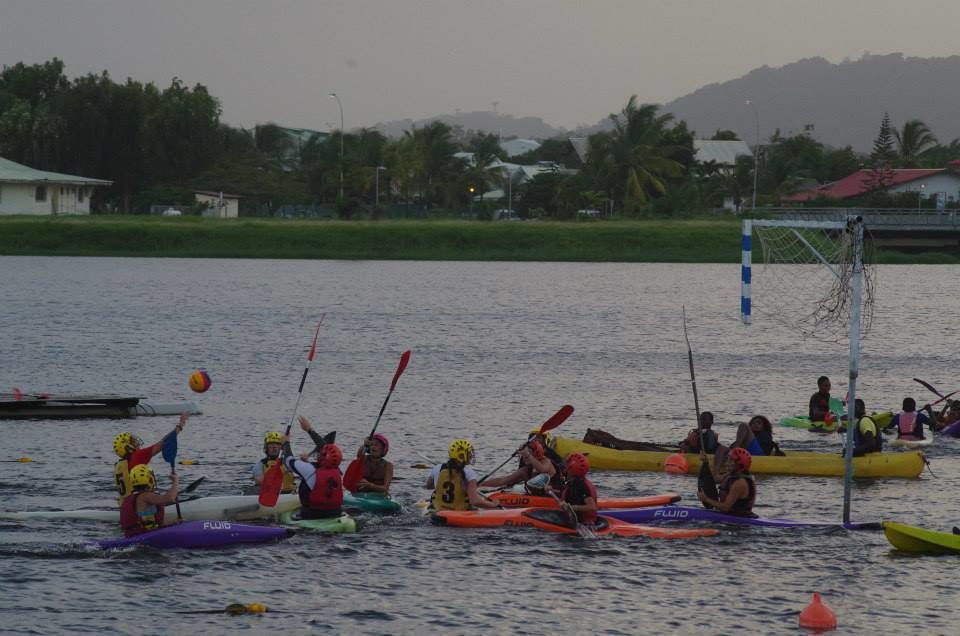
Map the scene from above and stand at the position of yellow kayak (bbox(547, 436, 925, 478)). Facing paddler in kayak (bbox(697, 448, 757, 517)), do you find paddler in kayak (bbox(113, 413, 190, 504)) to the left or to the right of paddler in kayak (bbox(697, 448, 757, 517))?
right

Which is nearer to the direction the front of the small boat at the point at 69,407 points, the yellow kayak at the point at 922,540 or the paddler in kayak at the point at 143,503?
the yellow kayak

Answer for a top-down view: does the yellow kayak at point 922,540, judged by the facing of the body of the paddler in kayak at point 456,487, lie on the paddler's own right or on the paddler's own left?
on the paddler's own right

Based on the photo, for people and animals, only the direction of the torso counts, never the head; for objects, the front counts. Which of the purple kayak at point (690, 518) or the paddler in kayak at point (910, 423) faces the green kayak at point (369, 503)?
the purple kayak

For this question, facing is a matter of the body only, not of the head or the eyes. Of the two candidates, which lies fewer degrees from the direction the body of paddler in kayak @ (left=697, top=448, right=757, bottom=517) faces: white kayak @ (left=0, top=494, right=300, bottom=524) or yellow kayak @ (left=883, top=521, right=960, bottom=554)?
the white kayak

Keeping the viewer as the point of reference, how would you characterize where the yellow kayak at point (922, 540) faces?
facing to the left of the viewer

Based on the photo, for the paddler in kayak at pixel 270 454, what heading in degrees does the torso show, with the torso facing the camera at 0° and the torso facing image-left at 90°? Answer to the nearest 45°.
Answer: approximately 0°

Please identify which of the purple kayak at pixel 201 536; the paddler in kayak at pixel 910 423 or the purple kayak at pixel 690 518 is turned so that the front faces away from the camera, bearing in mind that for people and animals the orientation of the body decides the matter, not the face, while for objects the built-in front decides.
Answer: the paddler in kayak

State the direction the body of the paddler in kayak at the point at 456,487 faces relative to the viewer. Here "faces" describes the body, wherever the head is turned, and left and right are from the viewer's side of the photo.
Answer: facing away from the viewer and to the right of the viewer

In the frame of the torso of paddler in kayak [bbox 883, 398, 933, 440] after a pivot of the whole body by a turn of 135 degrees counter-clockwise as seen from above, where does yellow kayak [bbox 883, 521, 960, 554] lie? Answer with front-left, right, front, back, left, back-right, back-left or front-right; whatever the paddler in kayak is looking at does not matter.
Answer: front-left

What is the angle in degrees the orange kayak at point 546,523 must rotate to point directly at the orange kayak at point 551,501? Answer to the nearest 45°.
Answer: approximately 90° to its right
